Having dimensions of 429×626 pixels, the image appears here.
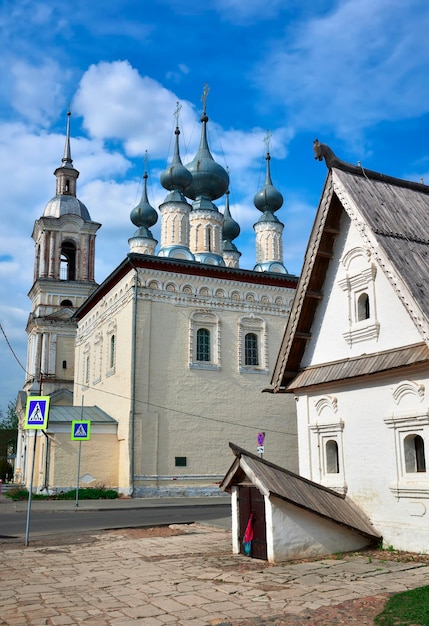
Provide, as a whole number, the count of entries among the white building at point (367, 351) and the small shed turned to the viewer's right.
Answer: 0

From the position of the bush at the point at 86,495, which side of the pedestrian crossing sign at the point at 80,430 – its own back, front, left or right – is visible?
back

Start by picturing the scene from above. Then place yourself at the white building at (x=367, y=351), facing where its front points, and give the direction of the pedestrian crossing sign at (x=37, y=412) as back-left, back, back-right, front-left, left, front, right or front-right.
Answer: front-right

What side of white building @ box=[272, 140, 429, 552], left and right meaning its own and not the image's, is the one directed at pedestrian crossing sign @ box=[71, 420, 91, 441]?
right

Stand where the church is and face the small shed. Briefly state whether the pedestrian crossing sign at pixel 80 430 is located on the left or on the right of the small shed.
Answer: right

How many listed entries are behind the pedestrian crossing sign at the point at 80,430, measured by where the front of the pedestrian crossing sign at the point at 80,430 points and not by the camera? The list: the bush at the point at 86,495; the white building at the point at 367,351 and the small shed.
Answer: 1

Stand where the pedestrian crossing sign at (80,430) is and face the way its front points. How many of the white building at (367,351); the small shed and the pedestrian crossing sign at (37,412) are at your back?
0

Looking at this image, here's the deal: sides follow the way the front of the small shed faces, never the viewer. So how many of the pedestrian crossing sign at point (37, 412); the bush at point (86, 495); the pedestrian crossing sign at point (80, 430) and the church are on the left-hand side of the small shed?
0

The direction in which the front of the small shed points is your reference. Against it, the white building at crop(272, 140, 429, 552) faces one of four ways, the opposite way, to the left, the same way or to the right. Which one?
the same way

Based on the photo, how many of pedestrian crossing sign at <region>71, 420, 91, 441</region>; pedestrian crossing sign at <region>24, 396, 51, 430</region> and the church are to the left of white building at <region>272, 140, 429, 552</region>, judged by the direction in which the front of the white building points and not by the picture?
0

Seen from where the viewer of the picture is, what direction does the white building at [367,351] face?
facing the viewer and to the left of the viewer

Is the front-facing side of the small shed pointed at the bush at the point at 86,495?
no

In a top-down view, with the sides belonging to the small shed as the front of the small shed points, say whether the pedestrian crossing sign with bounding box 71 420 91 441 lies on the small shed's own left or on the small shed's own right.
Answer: on the small shed's own right

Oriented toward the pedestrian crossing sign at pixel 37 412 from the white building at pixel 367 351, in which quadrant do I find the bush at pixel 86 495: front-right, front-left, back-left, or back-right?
front-right

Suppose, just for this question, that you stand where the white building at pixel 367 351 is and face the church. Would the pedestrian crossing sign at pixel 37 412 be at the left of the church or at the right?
left

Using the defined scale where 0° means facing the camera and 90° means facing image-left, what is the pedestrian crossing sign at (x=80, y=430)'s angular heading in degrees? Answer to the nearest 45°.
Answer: approximately 0°

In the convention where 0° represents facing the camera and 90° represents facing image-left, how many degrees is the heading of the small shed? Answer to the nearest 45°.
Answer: approximately 45°

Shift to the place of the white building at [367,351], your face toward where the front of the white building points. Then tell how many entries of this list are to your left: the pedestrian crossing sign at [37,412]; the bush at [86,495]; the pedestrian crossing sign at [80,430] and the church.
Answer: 0
